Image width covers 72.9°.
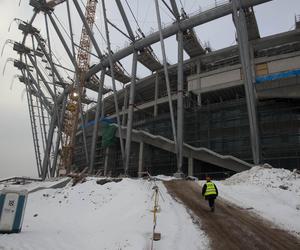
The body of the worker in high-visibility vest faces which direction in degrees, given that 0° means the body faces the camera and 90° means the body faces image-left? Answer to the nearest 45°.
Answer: approximately 180°

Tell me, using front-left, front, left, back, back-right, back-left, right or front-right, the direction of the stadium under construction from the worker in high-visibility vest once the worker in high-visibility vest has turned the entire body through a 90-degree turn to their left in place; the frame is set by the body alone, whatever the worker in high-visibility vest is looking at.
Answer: right

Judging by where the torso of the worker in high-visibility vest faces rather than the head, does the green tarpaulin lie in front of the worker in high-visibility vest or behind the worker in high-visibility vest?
in front

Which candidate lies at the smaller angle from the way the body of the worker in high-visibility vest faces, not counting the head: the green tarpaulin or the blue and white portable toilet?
the green tarpaulin

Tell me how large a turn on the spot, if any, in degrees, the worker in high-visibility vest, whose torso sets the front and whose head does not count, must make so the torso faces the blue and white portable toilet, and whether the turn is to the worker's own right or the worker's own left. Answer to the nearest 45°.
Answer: approximately 135° to the worker's own left
